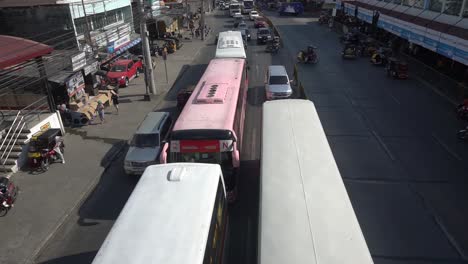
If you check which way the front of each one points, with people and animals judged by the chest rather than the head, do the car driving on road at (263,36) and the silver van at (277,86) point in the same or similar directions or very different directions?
same or similar directions

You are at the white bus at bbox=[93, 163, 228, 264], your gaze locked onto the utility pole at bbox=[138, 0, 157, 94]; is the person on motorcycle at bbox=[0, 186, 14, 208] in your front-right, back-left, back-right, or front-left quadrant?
front-left

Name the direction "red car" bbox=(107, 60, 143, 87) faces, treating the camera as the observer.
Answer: facing the viewer and to the left of the viewer

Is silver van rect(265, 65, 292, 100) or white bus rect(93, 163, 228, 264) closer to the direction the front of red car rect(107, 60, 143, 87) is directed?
the white bus
